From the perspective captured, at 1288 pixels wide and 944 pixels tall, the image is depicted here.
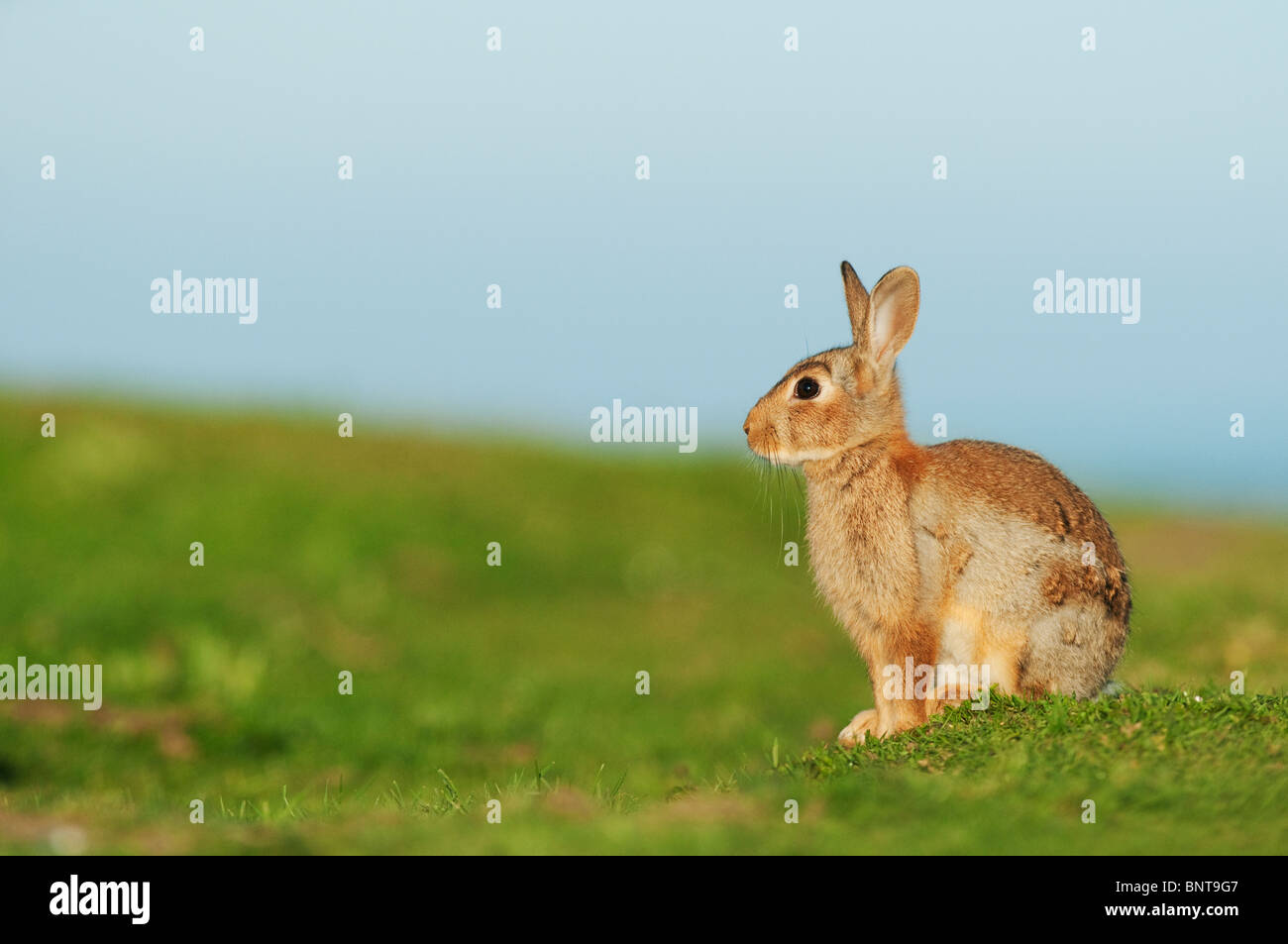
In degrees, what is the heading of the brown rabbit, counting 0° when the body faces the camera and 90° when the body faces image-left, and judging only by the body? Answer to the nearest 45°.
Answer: approximately 90°
